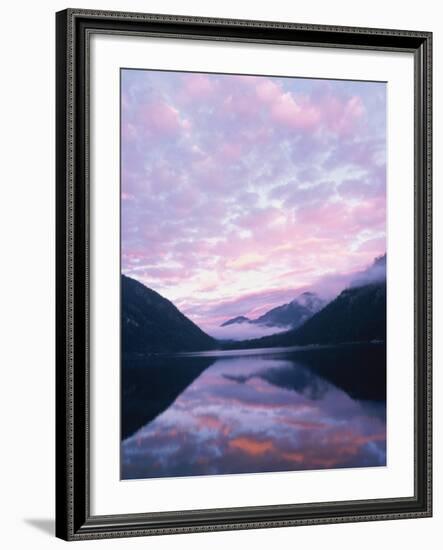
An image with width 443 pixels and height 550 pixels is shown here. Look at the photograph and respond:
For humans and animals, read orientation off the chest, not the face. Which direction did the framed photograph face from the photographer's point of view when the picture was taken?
facing the viewer and to the right of the viewer
